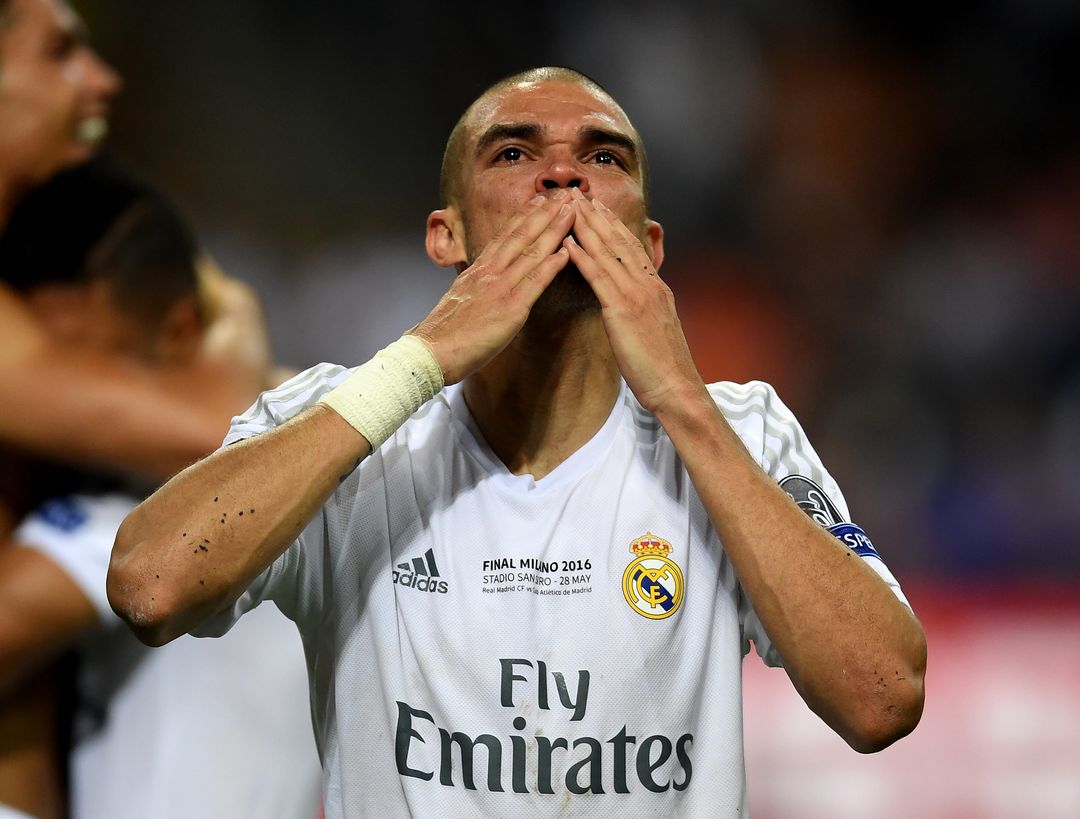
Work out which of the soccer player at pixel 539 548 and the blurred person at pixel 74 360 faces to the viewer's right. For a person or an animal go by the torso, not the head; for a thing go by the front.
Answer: the blurred person

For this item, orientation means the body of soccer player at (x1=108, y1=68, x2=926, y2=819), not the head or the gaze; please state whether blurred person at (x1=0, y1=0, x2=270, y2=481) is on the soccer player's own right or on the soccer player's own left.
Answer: on the soccer player's own right

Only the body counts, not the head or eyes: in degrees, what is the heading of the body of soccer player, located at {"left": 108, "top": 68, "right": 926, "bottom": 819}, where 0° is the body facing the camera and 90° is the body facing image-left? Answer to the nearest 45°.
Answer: approximately 0°

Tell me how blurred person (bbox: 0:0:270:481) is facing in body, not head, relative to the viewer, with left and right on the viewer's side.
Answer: facing to the right of the viewer

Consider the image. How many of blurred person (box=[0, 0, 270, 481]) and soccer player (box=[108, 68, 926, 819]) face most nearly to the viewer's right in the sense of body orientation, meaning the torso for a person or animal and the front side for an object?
1

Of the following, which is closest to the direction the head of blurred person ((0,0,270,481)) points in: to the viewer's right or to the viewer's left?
to the viewer's right

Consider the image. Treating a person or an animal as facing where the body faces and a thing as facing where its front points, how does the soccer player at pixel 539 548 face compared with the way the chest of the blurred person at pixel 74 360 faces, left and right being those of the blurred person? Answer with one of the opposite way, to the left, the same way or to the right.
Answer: to the right
